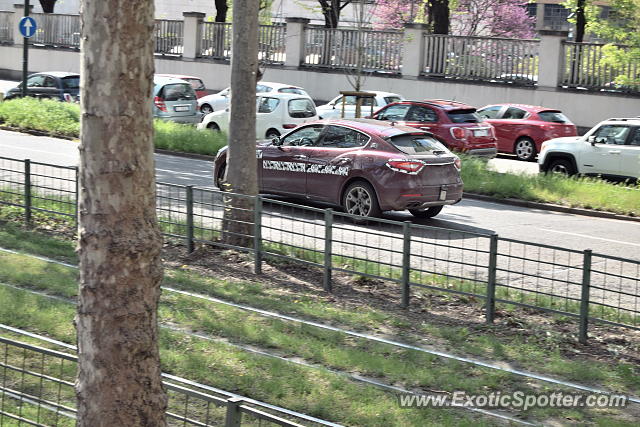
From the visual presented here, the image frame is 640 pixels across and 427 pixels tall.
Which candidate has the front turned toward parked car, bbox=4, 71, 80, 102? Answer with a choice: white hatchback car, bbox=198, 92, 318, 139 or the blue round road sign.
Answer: the white hatchback car

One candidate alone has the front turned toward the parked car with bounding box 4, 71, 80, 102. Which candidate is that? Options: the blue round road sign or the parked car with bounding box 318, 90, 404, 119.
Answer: the parked car with bounding box 318, 90, 404, 119

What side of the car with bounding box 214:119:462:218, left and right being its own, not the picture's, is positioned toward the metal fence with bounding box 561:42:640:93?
right

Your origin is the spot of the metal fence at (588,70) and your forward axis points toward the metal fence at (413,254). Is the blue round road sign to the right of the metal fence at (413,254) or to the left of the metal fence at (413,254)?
right

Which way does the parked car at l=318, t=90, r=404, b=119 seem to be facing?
to the viewer's left

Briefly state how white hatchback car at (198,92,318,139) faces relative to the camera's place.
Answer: facing away from the viewer and to the left of the viewer

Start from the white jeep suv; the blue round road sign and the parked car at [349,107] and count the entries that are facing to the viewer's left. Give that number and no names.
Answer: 2

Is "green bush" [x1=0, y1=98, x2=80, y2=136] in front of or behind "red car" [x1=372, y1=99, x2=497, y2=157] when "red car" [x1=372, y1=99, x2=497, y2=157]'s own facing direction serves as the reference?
in front

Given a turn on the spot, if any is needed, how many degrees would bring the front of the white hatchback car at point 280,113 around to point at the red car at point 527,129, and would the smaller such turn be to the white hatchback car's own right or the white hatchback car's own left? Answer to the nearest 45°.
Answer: approximately 135° to the white hatchback car's own right

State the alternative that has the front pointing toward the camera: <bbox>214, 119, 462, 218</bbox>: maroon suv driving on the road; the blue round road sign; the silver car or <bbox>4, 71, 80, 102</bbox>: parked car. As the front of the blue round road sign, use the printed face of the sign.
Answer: the blue round road sign

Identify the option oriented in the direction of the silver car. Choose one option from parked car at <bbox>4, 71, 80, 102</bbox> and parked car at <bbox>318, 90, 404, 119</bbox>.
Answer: parked car at <bbox>318, 90, 404, 119</bbox>

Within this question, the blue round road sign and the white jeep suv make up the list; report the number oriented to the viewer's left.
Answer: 1
